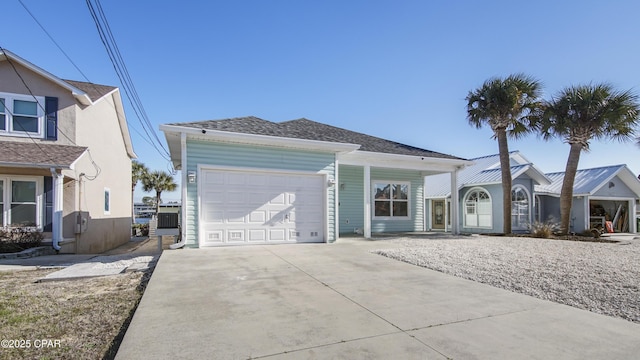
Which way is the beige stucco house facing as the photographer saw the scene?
facing the viewer and to the left of the viewer

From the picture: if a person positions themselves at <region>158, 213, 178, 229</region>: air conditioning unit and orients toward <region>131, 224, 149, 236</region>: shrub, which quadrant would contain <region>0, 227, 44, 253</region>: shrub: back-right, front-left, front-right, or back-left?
front-left

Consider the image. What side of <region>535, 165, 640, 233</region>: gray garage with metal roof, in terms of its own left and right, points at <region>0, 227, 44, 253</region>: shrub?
right

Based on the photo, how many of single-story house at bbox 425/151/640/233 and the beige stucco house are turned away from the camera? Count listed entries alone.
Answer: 0

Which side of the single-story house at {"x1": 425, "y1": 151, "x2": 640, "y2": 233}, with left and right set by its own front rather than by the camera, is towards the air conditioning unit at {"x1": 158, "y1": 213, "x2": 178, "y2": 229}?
right

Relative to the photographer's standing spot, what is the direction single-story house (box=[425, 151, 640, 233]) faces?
facing the viewer and to the right of the viewer

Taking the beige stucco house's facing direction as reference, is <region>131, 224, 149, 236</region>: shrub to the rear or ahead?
to the rear

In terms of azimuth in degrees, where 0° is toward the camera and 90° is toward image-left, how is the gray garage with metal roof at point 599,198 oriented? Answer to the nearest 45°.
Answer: approximately 315°
